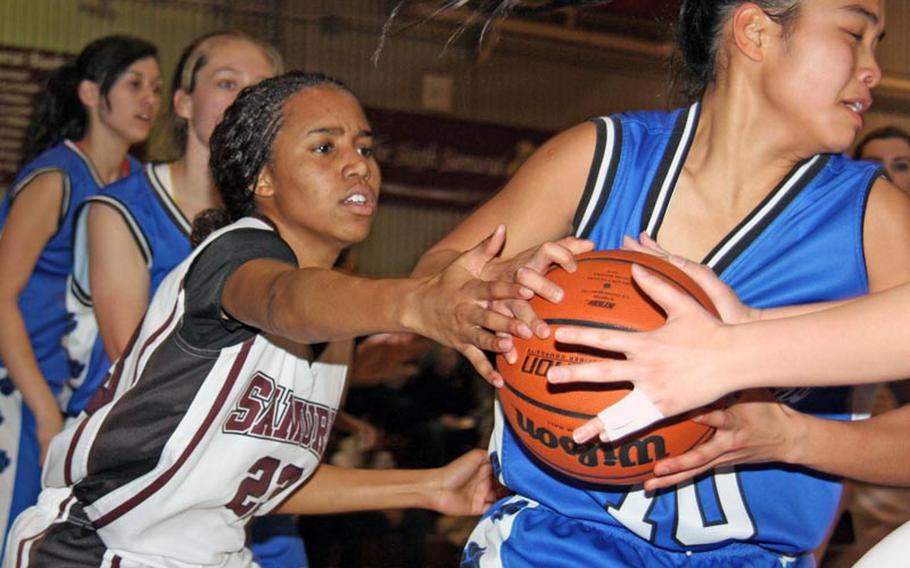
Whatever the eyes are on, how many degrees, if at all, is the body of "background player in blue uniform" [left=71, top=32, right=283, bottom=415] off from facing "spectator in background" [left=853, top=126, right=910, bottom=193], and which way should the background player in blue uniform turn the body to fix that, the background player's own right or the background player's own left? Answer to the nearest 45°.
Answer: approximately 45° to the background player's own left

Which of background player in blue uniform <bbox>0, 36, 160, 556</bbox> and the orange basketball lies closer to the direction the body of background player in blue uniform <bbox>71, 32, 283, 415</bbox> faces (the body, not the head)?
the orange basketball

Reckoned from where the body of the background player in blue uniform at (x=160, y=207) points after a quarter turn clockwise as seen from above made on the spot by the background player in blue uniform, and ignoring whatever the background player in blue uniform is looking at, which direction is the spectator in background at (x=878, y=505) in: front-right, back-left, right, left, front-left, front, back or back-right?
back-left

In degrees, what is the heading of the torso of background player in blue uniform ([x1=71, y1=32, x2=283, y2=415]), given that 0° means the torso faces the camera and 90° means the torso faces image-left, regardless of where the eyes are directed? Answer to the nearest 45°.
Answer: approximately 315°

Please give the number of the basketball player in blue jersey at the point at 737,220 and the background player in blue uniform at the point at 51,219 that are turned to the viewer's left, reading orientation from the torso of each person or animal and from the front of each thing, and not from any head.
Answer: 0

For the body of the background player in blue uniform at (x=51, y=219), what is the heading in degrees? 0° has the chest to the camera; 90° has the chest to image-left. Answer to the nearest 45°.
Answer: approximately 315°

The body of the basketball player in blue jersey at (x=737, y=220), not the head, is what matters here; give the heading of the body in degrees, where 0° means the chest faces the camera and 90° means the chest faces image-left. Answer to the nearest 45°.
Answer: approximately 0°

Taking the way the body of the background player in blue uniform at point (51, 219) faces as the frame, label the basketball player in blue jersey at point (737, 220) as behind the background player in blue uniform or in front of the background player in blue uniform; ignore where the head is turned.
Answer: in front

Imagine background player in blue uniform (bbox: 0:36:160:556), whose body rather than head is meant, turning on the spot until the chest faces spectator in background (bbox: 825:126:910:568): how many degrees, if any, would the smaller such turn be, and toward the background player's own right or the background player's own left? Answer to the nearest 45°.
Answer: approximately 45° to the background player's own left

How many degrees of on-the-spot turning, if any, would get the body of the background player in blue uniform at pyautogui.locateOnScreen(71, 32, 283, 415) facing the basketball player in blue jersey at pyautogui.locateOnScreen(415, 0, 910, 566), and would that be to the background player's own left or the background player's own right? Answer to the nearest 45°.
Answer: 0° — they already face them

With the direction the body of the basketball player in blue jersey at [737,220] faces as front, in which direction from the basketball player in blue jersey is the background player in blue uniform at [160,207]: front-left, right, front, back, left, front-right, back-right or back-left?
back-right

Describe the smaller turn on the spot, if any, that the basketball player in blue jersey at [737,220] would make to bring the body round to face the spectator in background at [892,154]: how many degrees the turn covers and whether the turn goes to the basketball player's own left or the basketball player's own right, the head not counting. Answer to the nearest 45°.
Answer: approximately 180°
